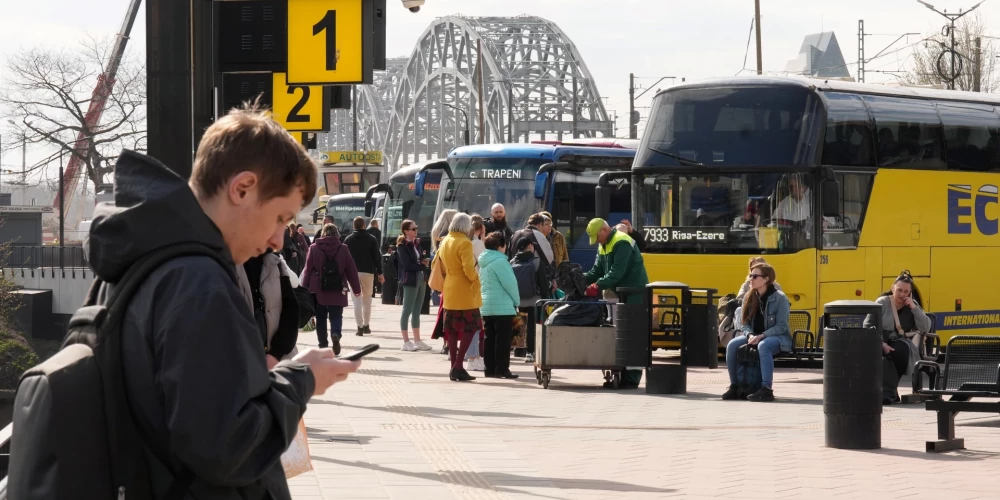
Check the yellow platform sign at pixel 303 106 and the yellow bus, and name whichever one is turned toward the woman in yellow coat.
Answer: the yellow bus

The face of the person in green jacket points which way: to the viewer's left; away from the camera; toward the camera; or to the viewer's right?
to the viewer's left

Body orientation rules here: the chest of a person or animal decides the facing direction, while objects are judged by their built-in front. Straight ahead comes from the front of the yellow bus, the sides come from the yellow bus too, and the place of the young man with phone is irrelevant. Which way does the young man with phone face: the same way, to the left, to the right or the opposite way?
the opposite way

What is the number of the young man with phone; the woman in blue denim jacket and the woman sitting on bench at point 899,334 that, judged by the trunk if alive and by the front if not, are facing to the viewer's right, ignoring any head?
1

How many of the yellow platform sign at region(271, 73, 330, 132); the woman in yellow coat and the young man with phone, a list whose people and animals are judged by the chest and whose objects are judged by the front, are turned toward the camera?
1

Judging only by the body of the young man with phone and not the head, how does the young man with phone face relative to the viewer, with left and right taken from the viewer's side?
facing to the right of the viewer

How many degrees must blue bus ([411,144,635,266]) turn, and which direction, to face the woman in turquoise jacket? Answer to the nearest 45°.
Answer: approximately 45° to its left

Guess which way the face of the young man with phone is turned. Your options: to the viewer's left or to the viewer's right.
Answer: to the viewer's right

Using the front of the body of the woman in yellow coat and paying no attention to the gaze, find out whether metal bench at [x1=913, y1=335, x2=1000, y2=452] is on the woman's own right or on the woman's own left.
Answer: on the woman's own right

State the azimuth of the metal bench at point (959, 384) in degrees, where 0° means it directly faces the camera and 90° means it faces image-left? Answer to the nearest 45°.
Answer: approximately 45°

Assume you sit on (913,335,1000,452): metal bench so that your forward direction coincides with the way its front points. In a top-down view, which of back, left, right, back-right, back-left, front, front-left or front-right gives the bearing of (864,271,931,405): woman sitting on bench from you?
back-right
